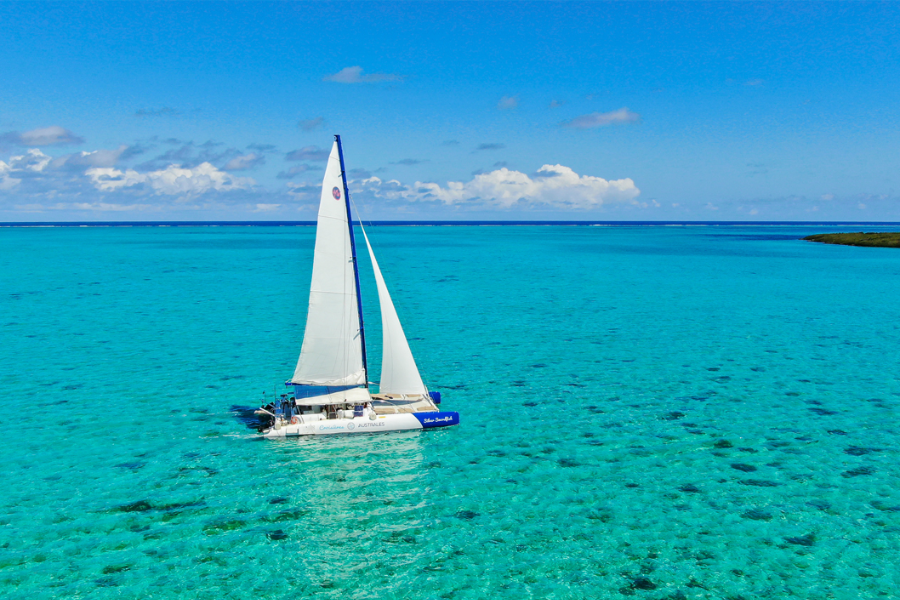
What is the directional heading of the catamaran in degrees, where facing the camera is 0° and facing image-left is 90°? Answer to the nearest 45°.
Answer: approximately 270°
